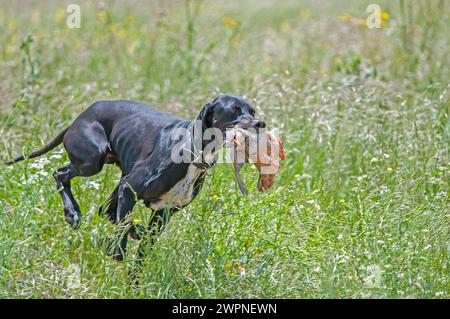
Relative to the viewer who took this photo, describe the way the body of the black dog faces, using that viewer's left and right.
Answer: facing to the right of the viewer

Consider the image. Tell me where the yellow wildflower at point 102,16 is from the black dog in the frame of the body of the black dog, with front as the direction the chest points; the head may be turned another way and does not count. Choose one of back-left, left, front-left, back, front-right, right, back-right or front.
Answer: left
